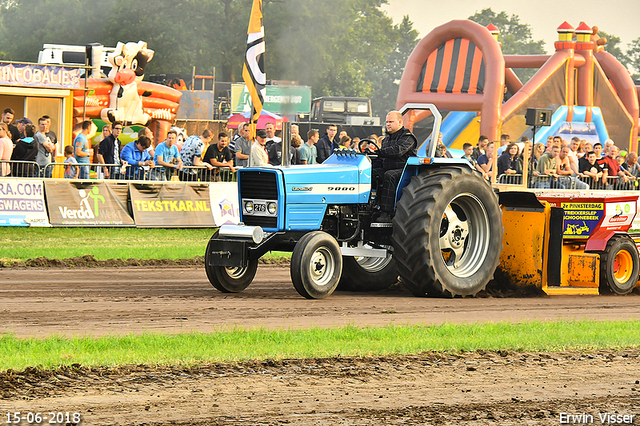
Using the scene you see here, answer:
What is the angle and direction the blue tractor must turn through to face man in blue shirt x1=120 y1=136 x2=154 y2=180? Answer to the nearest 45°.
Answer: approximately 90° to its right

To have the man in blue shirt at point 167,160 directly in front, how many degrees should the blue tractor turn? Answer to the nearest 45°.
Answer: approximately 90° to its right

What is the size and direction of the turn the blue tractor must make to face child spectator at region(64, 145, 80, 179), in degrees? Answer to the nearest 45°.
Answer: approximately 90° to its right

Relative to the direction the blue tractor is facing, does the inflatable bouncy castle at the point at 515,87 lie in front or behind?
behind

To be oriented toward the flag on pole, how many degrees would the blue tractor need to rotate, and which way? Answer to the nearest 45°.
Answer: approximately 135° to its right

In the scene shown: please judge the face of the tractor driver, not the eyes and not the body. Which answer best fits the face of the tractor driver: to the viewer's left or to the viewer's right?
to the viewer's left

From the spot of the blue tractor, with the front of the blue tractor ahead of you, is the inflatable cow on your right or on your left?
on your right

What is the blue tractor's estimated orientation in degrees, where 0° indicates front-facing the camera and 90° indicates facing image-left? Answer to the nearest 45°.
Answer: approximately 45°
